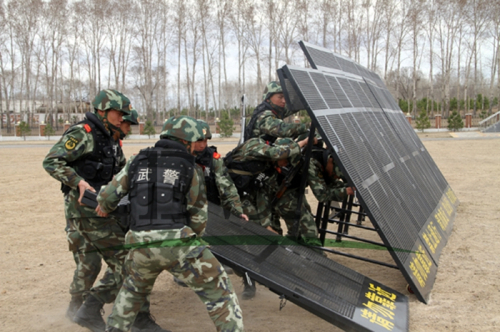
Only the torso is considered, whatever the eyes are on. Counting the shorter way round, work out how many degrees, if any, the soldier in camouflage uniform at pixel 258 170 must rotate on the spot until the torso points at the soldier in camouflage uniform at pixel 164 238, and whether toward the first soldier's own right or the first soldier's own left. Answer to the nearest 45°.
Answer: approximately 90° to the first soldier's own right

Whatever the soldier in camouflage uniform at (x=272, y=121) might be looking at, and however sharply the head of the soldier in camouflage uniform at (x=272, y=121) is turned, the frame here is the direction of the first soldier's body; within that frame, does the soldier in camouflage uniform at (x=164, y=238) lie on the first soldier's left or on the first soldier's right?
on the first soldier's right

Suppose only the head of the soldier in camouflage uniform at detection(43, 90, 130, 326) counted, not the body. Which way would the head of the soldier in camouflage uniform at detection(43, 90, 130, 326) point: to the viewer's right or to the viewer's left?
to the viewer's right

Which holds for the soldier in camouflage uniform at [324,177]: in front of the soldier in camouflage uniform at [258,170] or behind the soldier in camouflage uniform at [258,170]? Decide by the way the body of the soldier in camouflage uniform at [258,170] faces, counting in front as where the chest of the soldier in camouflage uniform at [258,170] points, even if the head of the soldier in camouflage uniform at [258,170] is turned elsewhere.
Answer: in front

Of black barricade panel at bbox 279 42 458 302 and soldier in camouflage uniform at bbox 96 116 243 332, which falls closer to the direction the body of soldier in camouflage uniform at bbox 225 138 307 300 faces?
the black barricade panel

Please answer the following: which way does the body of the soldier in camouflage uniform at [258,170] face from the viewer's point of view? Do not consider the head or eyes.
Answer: to the viewer's right

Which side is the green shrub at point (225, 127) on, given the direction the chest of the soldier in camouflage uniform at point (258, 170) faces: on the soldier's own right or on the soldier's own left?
on the soldier's own left
